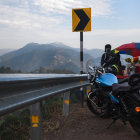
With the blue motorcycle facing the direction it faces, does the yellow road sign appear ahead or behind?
ahead

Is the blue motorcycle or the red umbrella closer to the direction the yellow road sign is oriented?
the blue motorcycle

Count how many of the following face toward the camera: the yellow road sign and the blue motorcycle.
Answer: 1

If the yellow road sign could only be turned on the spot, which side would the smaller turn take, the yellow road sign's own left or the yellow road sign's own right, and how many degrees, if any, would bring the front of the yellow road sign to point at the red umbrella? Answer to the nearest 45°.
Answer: approximately 135° to the yellow road sign's own left

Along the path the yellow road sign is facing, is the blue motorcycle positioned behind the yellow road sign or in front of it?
in front

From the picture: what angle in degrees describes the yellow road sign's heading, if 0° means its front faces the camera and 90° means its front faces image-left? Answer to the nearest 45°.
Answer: approximately 0°

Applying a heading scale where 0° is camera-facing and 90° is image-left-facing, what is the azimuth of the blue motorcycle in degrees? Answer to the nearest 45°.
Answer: approximately 135°
